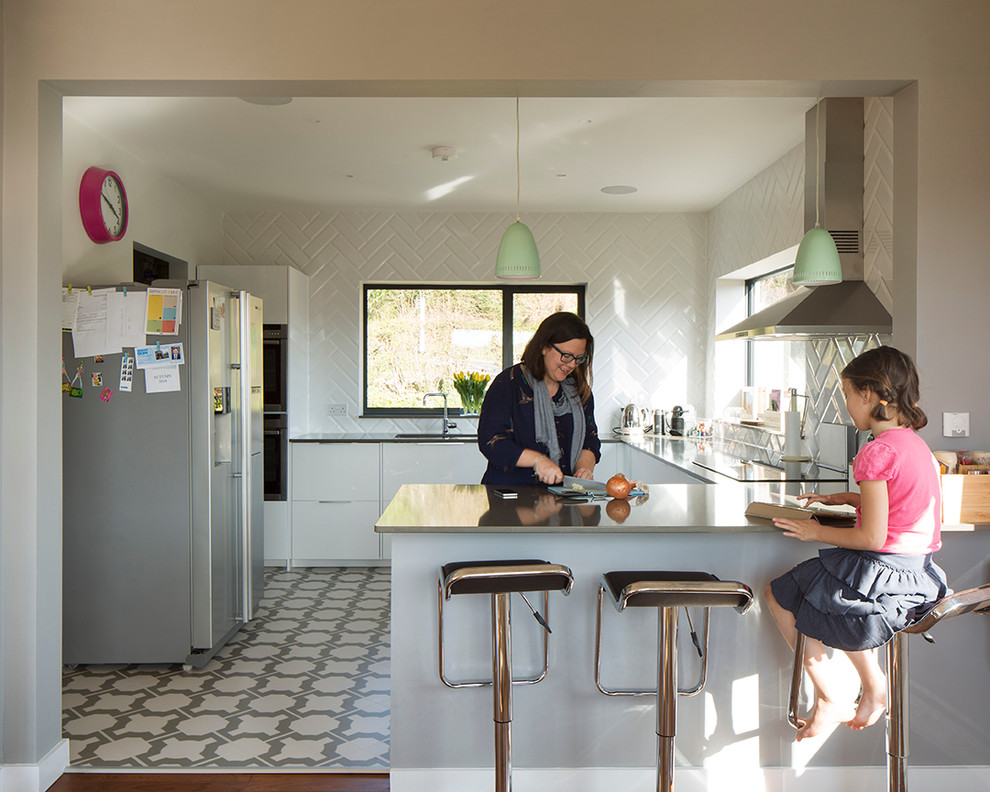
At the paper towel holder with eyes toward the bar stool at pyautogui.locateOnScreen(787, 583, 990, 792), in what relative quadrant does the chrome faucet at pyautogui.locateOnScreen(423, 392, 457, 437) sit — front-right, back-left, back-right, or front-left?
back-right

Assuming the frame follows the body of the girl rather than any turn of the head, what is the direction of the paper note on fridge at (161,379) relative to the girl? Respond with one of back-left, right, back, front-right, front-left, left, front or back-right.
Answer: front

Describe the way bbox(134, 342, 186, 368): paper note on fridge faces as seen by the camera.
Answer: facing the viewer

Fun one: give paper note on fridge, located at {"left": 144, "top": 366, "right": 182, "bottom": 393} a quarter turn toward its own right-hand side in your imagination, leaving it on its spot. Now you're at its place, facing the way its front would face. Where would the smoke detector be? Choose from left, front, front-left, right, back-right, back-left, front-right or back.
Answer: back

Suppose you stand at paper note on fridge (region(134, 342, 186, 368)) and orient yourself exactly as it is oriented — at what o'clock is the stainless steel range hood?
The stainless steel range hood is roughly at 10 o'clock from the paper note on fridge.

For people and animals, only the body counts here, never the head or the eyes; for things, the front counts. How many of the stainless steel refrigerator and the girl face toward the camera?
0

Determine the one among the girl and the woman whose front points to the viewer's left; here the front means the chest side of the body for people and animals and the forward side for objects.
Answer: the girl

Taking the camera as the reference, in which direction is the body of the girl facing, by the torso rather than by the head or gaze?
to the viewer's left

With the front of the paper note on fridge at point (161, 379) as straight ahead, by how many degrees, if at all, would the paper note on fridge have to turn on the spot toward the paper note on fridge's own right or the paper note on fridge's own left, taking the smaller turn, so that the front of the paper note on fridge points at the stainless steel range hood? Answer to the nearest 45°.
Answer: approximately 45° to the paper note on fridge's own left

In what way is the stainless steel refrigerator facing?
to the viewer's right

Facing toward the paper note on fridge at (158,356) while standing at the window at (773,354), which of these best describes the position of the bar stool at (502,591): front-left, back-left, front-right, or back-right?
front-left

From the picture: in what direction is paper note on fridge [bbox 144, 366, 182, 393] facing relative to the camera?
toward the camera

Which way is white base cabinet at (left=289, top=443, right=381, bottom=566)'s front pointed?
toward the camera

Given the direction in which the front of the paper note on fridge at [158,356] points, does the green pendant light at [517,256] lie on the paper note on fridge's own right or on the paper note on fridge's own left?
on the paper note on fridge's own left

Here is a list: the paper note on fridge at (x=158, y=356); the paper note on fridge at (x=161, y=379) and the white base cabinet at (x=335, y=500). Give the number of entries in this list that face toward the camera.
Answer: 3
